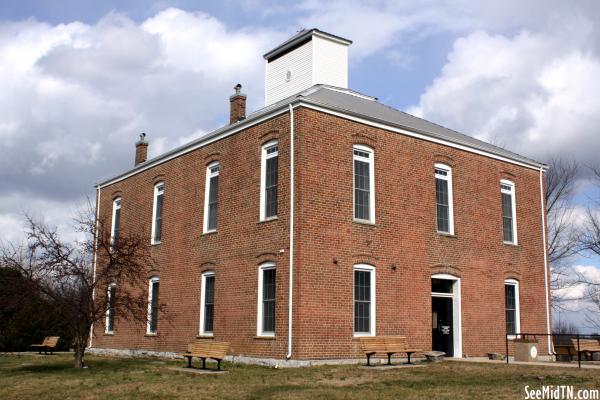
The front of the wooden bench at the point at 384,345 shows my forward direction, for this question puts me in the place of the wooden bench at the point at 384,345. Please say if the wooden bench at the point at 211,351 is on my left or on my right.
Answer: on my right

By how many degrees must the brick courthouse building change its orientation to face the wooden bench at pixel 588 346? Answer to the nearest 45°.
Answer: approximately 45° to its left

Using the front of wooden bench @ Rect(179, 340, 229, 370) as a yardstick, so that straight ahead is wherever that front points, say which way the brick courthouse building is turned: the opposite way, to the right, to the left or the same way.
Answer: to the left

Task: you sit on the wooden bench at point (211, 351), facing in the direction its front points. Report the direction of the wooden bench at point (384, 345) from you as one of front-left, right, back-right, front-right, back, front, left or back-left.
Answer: back-left

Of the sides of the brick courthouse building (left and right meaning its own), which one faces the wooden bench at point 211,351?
right

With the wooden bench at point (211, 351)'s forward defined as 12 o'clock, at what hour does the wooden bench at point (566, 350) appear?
the wooden bench at point (566, 350) is roughly at 7 o'clock from the wooden bench at point (211, 351).

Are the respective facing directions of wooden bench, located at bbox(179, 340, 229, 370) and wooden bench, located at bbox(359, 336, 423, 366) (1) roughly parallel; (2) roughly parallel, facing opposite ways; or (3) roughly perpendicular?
roughly perpendicular

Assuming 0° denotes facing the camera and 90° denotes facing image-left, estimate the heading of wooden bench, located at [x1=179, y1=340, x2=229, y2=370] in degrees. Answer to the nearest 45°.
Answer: approximately 45°

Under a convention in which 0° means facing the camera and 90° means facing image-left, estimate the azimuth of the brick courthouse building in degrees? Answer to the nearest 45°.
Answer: approximately 315°

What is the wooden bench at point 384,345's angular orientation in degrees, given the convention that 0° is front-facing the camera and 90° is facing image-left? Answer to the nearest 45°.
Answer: approximately 315°

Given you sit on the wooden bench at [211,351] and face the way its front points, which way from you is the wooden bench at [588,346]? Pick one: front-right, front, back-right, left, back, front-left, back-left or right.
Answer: back-left
